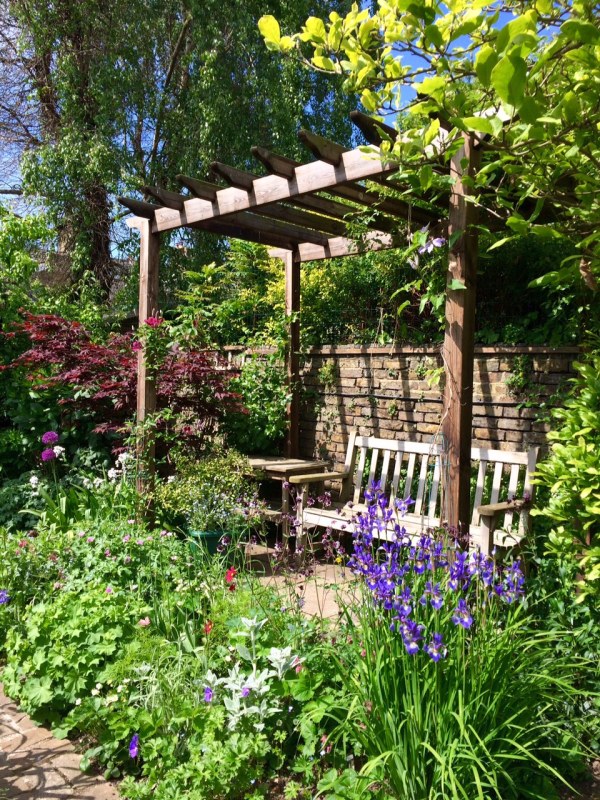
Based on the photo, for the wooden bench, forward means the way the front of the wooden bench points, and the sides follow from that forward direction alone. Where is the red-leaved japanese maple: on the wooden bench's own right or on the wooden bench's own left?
on the wooden bench's own right

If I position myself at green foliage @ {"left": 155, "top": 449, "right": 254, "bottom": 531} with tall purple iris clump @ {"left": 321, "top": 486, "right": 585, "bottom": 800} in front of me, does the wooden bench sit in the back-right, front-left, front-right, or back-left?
front-left

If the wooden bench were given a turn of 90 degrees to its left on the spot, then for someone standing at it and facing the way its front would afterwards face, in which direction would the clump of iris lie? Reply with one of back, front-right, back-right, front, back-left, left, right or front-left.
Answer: front-right

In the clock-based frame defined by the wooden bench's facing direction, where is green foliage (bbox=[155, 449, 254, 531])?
The green foliage is roughly at 2 o'clock from the wooden bench.

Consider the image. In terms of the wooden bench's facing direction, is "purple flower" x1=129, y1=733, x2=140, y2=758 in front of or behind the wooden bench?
in front

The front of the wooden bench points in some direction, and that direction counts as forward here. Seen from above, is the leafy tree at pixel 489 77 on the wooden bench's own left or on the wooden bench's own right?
on the wooden bench's own left

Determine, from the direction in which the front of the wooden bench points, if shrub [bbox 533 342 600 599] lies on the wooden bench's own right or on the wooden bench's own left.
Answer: on the wooden bench's own left

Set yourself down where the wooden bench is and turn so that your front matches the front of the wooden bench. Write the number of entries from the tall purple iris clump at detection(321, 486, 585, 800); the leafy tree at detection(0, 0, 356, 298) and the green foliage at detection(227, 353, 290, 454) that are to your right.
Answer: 2

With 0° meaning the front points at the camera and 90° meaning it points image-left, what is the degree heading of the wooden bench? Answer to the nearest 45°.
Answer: approximately 45°

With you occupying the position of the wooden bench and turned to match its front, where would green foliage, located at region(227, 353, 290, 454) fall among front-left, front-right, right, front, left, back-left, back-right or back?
right

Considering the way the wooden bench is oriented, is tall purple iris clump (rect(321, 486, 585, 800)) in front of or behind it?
in front
